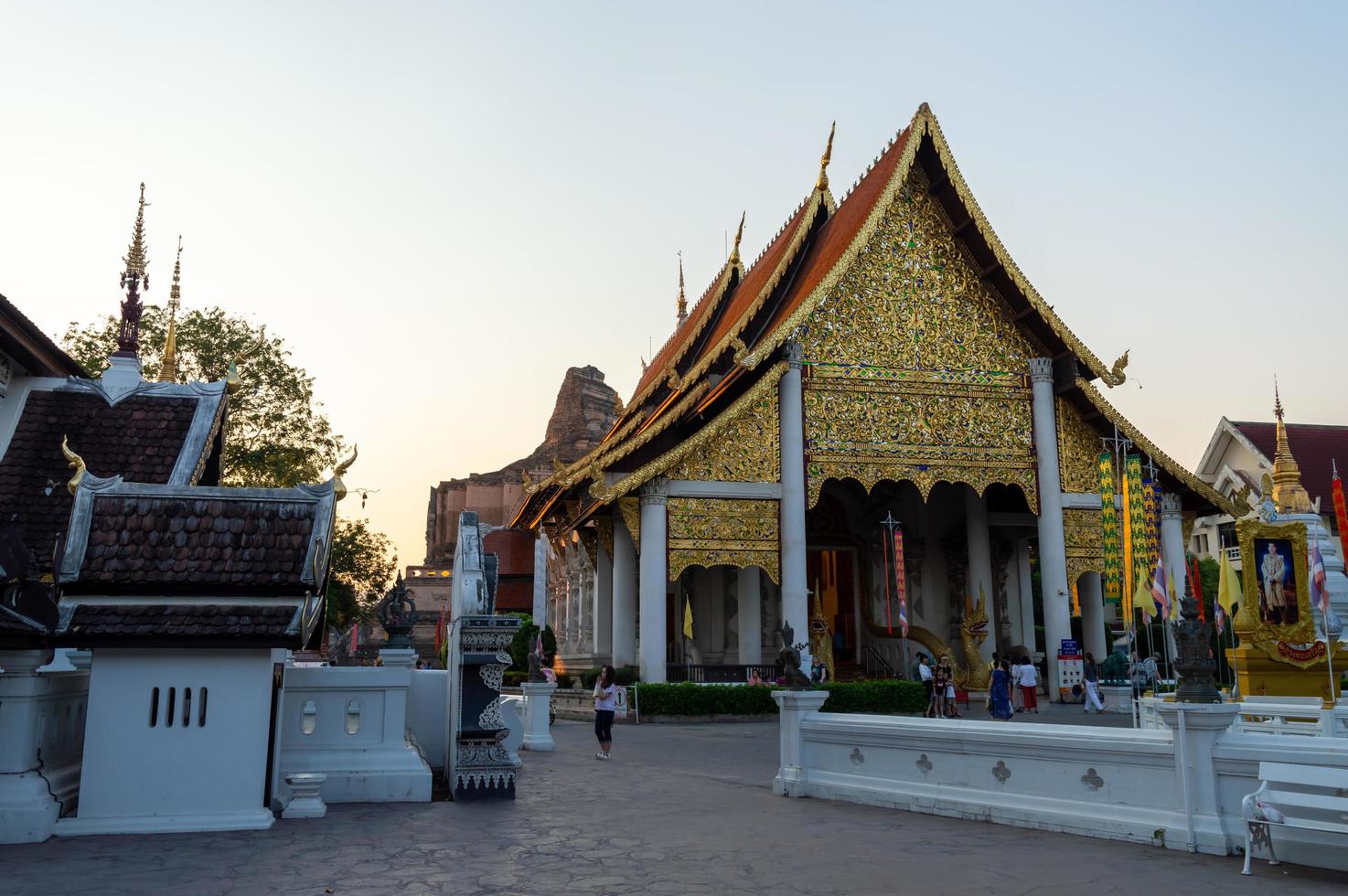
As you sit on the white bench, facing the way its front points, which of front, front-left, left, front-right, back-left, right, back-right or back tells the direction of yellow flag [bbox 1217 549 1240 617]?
back-right

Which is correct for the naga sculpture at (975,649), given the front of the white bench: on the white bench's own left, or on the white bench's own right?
on the white bench's own right

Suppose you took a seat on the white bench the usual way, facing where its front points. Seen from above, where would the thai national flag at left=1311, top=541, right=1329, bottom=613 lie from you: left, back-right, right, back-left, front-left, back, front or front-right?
back-right

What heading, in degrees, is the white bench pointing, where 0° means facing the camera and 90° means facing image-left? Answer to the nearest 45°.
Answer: approximately 45°

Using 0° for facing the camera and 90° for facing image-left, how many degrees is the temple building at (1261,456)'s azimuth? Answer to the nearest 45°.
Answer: approximately 45°
